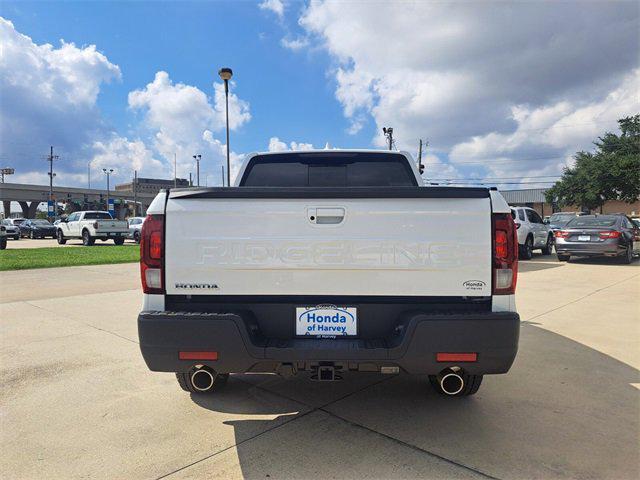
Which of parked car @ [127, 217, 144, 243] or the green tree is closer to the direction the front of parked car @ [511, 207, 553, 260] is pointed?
the green tree

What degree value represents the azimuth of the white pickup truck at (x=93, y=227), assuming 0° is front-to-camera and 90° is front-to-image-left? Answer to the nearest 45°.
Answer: approximately 135°

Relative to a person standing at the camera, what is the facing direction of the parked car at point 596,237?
facing away from the viewer and to the right of the viewer

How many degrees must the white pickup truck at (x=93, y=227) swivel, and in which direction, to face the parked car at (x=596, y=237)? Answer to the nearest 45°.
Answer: approximately 180°

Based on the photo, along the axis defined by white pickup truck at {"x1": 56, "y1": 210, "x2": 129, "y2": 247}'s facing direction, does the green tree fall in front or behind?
behind

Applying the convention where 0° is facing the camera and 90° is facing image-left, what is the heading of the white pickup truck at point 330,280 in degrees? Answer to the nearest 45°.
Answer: approximately 180°

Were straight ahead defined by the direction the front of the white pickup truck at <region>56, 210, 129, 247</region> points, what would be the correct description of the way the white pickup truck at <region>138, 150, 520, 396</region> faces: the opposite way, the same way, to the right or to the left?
to the right

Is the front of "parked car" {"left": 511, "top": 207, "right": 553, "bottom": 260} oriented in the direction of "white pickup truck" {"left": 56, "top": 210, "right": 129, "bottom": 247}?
no

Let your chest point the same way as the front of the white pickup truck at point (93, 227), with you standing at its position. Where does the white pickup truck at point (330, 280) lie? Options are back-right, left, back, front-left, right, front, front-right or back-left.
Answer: back-left

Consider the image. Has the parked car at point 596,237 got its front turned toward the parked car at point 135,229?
no

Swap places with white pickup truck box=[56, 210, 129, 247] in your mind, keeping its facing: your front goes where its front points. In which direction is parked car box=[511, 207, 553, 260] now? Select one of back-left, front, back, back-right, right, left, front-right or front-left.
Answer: back

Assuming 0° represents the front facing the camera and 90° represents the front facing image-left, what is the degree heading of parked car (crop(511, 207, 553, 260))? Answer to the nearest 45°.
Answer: approximately 225°

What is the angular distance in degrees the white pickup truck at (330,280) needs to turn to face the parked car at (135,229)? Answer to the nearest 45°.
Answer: approximately 45° to its left

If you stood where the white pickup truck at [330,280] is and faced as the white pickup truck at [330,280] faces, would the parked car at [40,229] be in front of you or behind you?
in front

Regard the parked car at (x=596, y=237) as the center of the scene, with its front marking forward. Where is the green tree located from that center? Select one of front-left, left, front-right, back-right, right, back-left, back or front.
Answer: front-left
